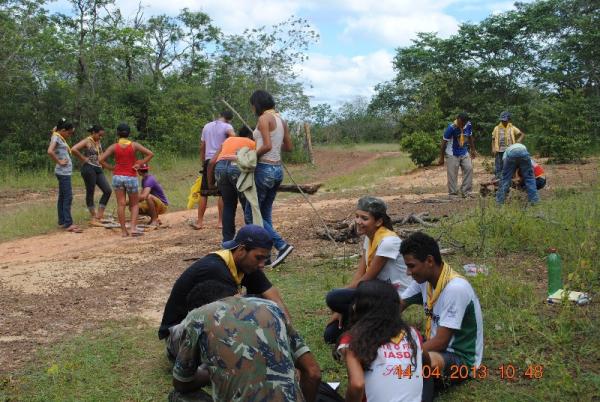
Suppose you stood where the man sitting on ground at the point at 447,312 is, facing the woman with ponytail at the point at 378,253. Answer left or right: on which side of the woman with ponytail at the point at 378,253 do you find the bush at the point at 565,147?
right

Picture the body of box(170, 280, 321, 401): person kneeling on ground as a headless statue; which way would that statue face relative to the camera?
away from the camera

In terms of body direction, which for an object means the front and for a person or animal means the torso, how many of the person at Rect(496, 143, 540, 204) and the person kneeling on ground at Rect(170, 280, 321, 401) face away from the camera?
2

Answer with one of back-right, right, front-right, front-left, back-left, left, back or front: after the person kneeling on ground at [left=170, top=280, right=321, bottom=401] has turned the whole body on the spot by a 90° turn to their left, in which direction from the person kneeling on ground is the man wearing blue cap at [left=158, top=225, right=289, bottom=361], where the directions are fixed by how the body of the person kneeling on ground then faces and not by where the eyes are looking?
right

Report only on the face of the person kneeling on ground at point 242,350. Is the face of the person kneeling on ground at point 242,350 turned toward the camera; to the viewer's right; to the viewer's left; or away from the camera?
away from the camera

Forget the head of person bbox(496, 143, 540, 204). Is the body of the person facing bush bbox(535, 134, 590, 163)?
yes

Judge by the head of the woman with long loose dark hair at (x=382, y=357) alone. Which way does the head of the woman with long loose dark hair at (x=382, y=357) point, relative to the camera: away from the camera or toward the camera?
away from the camera

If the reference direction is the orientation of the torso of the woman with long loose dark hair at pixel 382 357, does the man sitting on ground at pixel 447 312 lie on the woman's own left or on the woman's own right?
on the woman's own right

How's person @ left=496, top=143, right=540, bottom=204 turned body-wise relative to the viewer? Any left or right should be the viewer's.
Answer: facing away from the viewer

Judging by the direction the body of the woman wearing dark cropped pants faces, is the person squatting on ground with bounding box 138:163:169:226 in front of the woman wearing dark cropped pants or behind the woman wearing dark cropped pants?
in front

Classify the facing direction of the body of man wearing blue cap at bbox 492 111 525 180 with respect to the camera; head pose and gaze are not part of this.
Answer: toward the camera

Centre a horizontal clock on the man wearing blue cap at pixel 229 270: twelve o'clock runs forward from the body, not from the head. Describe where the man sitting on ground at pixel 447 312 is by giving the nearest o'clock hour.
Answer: The man sitting on ground is roughly at 11 o'clock from the man wearing blue cap.

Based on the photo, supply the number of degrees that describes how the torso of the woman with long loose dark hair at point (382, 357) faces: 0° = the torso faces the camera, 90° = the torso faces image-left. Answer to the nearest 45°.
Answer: approximately 135°

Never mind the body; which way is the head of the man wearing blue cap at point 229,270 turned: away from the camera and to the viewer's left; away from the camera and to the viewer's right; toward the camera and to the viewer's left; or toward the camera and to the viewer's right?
toward the camera and to the viewer's right
